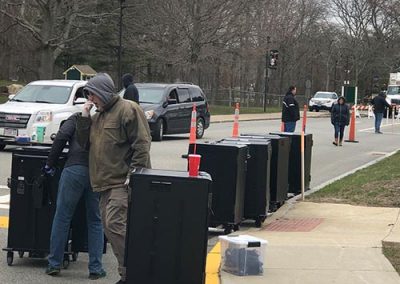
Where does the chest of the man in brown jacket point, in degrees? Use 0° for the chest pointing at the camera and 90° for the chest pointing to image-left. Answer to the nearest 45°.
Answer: approximately 45°

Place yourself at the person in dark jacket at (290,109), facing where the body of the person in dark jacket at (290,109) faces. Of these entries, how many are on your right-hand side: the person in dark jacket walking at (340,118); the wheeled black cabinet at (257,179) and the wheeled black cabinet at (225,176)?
2

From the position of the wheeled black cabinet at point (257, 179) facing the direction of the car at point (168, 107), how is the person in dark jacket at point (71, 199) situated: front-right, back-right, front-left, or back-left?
back-left

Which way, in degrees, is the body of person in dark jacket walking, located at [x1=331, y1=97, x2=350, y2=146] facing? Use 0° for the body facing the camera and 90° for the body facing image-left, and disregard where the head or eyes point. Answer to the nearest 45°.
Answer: approximately 0°

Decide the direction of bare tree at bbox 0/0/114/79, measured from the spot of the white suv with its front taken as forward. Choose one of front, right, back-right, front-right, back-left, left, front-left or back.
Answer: back-right

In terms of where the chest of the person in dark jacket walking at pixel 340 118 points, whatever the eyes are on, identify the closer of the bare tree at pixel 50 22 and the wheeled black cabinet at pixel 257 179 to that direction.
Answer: the wheeled black cabinet
